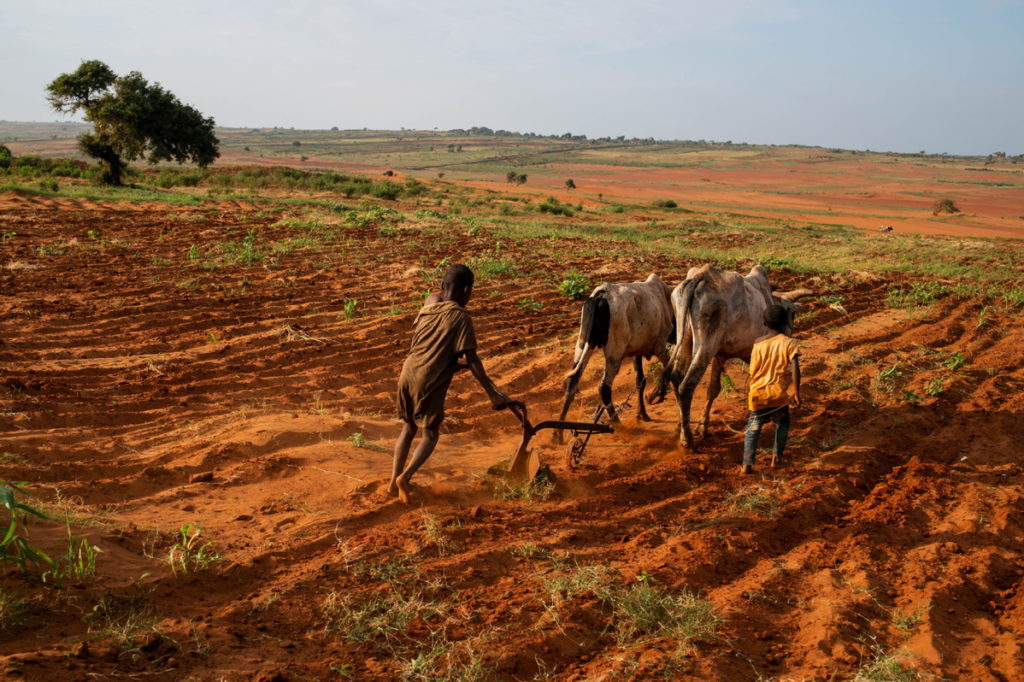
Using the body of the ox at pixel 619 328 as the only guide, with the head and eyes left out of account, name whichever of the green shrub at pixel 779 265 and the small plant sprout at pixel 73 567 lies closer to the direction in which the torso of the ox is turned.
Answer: the green shrub

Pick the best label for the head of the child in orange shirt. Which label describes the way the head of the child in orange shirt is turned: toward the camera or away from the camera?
away from the camera

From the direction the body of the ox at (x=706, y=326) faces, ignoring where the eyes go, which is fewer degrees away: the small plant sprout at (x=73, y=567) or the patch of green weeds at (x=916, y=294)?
the patch of green weeds

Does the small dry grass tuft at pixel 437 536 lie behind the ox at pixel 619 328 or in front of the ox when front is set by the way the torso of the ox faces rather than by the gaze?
behind

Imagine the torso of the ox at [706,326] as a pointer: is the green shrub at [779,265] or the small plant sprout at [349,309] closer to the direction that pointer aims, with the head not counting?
the green shrub

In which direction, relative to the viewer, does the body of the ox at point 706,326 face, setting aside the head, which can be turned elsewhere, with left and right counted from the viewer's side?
facing away from the viewer and to the right of the viewer

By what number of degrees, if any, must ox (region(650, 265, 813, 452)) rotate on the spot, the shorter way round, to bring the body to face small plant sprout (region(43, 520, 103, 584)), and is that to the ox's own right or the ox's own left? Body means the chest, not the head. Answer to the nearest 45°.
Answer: approximately 180°

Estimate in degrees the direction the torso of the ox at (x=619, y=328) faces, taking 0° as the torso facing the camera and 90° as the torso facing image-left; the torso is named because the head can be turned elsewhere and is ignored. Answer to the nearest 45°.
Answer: approximately 225°

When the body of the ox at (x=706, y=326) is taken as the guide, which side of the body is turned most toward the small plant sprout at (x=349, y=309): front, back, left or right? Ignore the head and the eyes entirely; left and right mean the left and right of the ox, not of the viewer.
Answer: left

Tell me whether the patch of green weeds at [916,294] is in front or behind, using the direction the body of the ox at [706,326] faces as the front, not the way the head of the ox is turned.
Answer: in front

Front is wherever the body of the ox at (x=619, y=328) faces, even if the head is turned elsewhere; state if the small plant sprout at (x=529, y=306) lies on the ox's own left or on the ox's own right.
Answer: on the ox's own left

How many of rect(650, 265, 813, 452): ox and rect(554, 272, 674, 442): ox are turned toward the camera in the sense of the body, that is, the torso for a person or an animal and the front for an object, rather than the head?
0

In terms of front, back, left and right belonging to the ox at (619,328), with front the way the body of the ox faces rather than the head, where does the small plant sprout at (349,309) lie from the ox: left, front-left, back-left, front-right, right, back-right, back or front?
left
